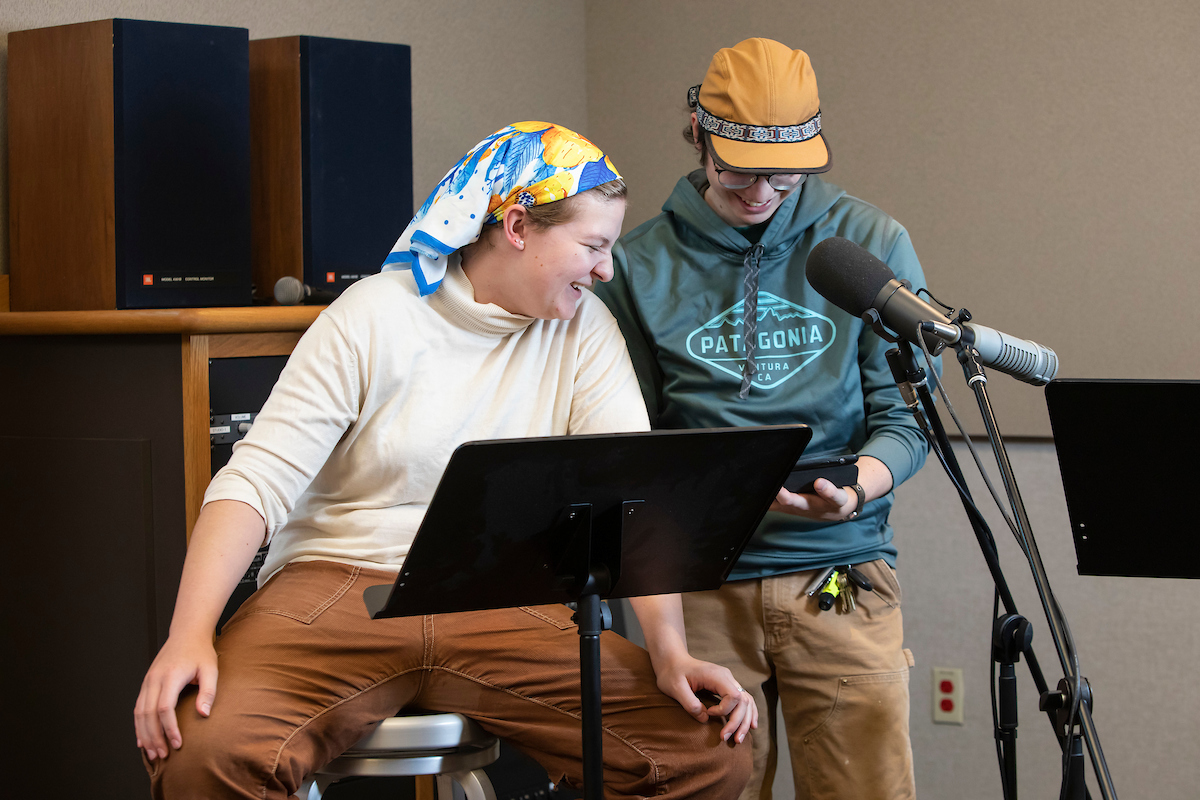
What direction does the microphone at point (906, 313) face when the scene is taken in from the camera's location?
facing to the left of the viewer

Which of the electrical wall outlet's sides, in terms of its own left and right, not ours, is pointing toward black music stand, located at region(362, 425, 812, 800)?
front

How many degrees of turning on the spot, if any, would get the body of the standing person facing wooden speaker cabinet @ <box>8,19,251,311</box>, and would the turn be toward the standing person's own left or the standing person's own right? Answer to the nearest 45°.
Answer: approximately 90° to the standing person's own right

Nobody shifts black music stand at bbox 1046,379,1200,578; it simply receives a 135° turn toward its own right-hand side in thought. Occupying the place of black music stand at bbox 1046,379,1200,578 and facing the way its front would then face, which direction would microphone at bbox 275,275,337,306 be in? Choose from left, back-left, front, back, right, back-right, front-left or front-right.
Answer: back-right

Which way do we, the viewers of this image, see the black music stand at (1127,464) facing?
facing away from the viewer

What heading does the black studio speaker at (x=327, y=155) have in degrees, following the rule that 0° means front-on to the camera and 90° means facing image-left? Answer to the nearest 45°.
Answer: approximately 315°

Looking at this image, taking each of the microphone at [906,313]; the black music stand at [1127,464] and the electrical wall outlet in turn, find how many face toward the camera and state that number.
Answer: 1

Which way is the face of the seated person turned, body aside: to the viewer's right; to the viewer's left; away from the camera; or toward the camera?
to the viewer's right

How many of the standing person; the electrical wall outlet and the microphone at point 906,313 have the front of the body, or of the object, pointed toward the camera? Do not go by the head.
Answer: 2

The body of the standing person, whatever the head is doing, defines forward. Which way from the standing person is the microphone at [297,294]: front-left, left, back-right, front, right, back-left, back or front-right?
right
